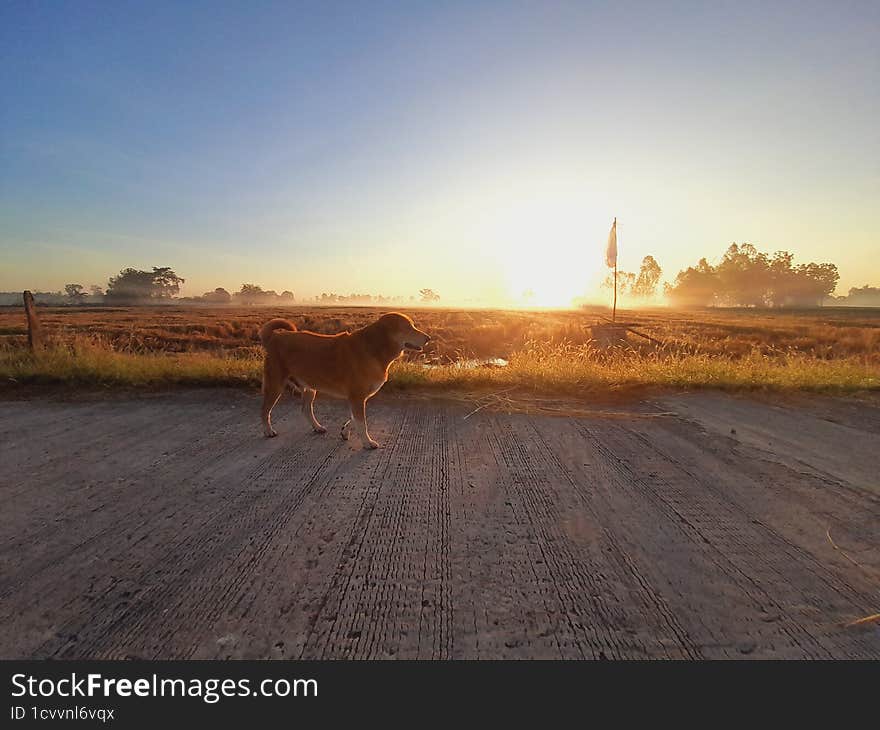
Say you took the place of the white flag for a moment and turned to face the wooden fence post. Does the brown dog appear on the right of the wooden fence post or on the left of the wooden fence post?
left

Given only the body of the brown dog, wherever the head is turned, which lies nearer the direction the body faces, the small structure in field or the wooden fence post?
the small structure in field

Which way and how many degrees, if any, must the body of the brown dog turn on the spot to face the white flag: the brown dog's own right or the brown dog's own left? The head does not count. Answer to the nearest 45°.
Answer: approximately 45° to the brown dog's own left

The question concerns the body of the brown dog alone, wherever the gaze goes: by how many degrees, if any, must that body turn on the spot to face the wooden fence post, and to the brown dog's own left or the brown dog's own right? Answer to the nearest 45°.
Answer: approximately 135° to the brown dog's own left

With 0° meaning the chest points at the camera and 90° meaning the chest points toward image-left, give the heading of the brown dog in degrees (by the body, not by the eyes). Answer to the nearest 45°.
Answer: approximately 270°

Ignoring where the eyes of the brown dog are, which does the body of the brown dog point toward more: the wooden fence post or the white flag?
the white flag
